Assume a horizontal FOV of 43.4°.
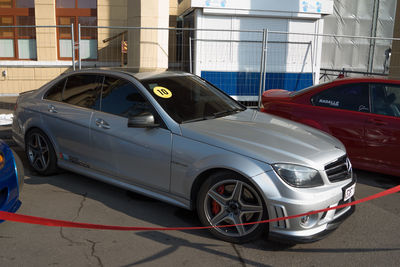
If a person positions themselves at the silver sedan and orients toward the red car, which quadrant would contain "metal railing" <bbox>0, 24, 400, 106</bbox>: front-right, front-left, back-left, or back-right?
front-left

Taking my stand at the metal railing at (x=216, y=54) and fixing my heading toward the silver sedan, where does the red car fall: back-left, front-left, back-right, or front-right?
front-left

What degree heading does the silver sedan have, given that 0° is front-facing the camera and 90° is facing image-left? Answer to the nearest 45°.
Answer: approximately 315°

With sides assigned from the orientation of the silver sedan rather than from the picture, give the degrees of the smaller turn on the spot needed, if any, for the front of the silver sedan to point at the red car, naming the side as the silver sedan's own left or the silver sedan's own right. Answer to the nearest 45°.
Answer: approximately 90° to the silver sedan's own left

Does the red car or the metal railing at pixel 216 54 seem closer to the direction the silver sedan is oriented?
the red car

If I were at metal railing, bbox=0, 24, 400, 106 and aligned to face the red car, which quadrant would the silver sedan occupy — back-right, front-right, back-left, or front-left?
front-right

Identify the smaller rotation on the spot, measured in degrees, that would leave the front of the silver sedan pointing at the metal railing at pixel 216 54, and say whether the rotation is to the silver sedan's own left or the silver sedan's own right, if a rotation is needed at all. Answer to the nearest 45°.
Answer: approximately 135° to the silver sedan's own left
